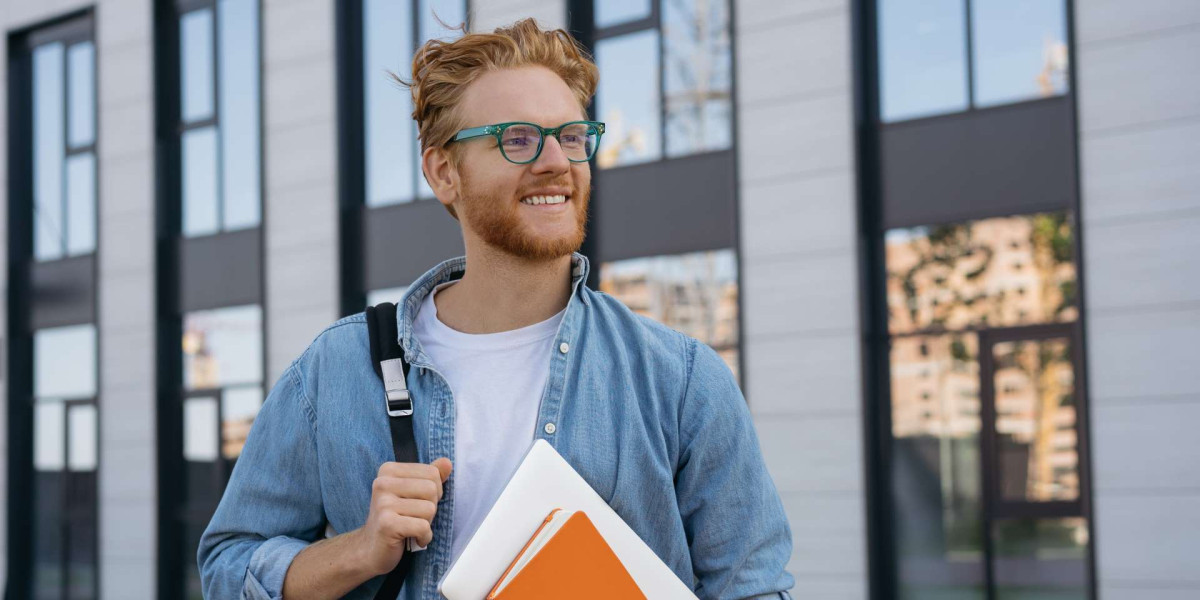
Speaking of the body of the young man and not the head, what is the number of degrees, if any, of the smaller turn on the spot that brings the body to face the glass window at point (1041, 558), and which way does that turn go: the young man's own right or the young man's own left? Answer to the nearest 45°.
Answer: approximately 135° to the young man's own left

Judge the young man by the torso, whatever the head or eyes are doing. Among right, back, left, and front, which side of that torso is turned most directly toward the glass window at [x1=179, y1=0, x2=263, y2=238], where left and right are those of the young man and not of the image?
back

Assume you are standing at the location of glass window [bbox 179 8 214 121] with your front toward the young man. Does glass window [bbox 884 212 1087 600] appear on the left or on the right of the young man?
left

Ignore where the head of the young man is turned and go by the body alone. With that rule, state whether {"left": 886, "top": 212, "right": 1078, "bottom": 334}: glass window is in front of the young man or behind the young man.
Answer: behind

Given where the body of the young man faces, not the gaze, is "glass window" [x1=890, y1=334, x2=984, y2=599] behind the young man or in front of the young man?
behind

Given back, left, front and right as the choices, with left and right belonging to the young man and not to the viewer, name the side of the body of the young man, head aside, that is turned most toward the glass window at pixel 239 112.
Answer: back

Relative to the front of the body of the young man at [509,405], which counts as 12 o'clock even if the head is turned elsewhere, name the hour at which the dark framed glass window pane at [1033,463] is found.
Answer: The dark framed glass window pane is roughly at 7 o'clock from the young man.

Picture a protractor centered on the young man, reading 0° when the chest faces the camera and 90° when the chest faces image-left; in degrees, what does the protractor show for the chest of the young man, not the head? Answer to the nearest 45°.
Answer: approximately 0°

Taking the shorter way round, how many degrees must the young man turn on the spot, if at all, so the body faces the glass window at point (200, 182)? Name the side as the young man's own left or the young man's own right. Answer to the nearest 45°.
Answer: approximately 180°

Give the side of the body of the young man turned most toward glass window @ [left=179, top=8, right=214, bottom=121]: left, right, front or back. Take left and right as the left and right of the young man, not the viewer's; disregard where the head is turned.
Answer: back
